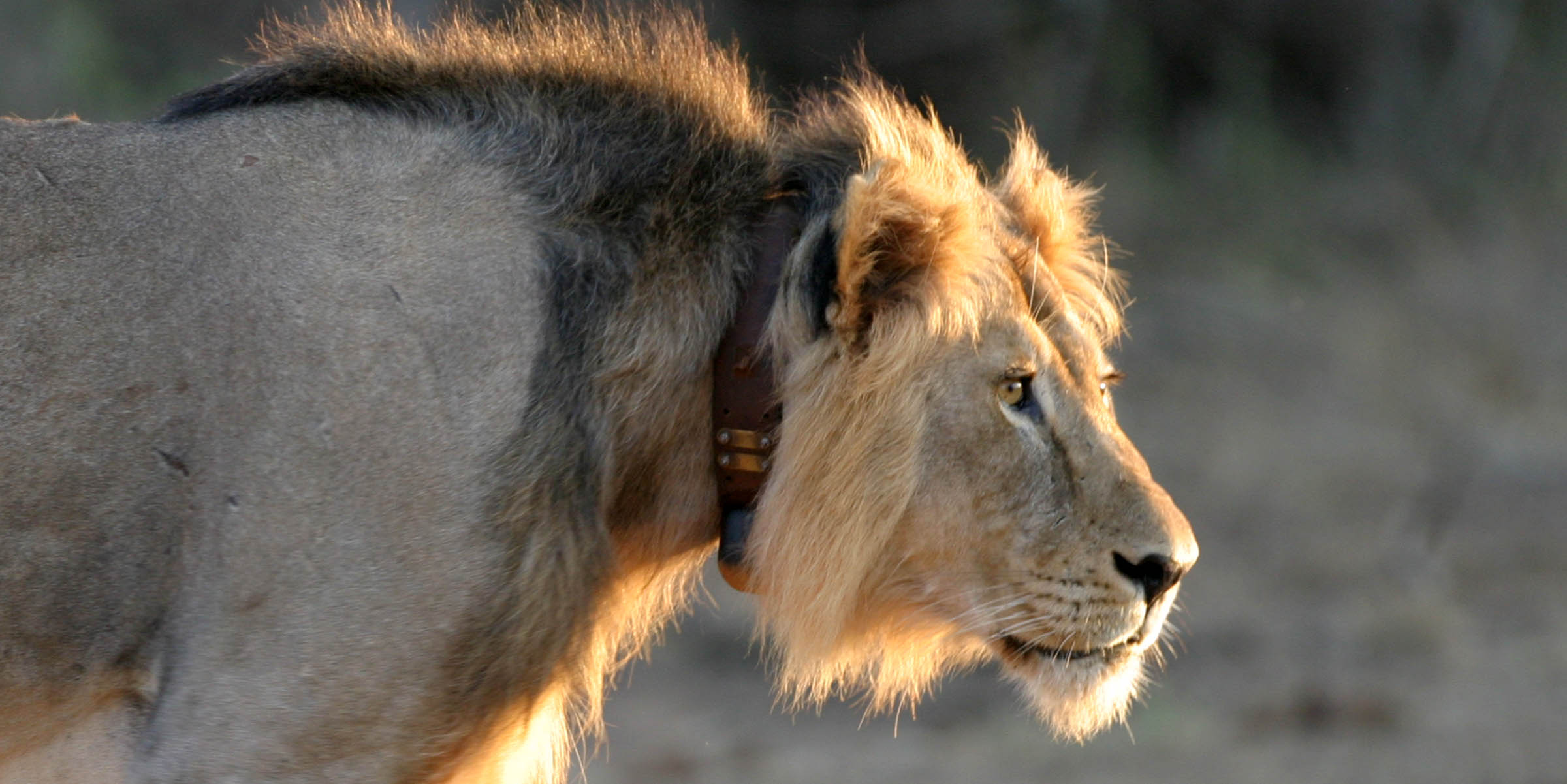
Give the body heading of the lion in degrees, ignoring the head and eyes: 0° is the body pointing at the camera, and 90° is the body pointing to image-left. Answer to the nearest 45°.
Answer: approximately 270°
